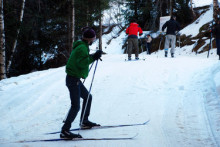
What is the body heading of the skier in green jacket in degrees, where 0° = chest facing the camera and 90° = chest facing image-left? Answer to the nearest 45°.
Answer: approximately 270°
